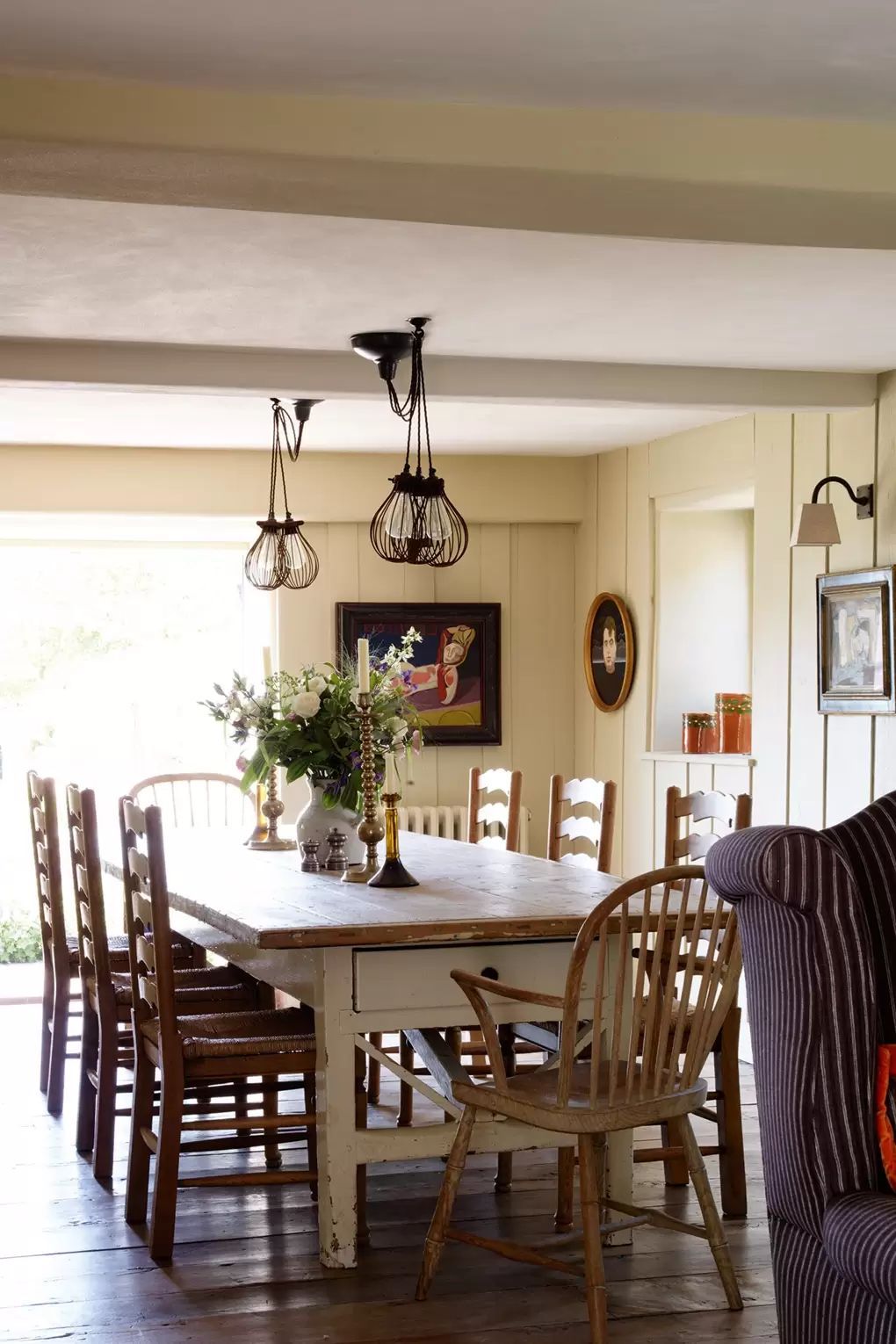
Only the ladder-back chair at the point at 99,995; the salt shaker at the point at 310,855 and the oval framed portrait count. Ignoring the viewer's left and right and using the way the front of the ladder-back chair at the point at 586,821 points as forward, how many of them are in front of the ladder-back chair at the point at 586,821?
2

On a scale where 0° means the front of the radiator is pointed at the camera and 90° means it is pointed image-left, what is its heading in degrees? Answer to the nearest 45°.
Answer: approximately 0°

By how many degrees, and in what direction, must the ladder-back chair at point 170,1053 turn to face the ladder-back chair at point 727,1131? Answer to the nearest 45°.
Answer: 0° — it already faces it

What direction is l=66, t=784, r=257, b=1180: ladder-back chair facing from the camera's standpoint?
to the viewer's right

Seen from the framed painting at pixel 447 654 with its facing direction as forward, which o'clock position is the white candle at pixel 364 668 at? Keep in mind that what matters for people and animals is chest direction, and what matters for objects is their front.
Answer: The white candle is roughly at 12 o'clock from the framed painting.

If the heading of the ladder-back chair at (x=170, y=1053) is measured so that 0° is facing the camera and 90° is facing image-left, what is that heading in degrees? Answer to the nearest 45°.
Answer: approximately 270°
